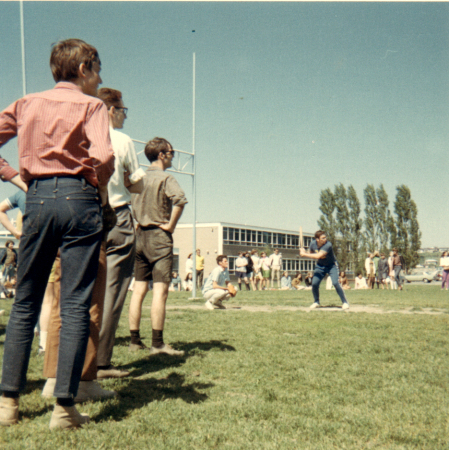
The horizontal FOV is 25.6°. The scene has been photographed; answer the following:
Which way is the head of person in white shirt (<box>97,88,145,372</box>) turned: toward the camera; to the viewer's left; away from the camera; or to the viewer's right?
to the viewer's right

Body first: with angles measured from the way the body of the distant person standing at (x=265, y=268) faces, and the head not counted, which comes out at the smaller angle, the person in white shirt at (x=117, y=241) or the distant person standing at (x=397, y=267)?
the person in white shirt

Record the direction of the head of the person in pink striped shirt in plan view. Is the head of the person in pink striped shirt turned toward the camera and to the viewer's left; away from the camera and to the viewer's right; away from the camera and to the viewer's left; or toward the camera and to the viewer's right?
away from the camera and to the viewer's right

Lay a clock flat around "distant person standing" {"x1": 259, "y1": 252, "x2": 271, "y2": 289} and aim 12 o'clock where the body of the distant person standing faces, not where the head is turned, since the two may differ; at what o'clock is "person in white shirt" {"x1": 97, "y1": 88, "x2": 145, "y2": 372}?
The person in white shirt is roughly at 12 o'clock from the distant person standing.

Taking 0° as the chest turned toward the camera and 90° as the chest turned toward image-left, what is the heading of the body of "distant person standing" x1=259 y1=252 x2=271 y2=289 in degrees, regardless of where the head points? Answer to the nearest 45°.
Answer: approximately 0°

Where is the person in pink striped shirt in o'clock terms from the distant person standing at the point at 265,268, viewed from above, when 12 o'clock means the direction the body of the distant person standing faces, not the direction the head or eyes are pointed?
The person in pink striped shirt is roughly at 12 o'clock from the distant person standing.

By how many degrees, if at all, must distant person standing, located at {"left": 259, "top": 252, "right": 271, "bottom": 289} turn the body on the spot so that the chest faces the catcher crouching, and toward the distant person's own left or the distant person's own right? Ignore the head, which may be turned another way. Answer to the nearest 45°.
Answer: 0° — they already face them
